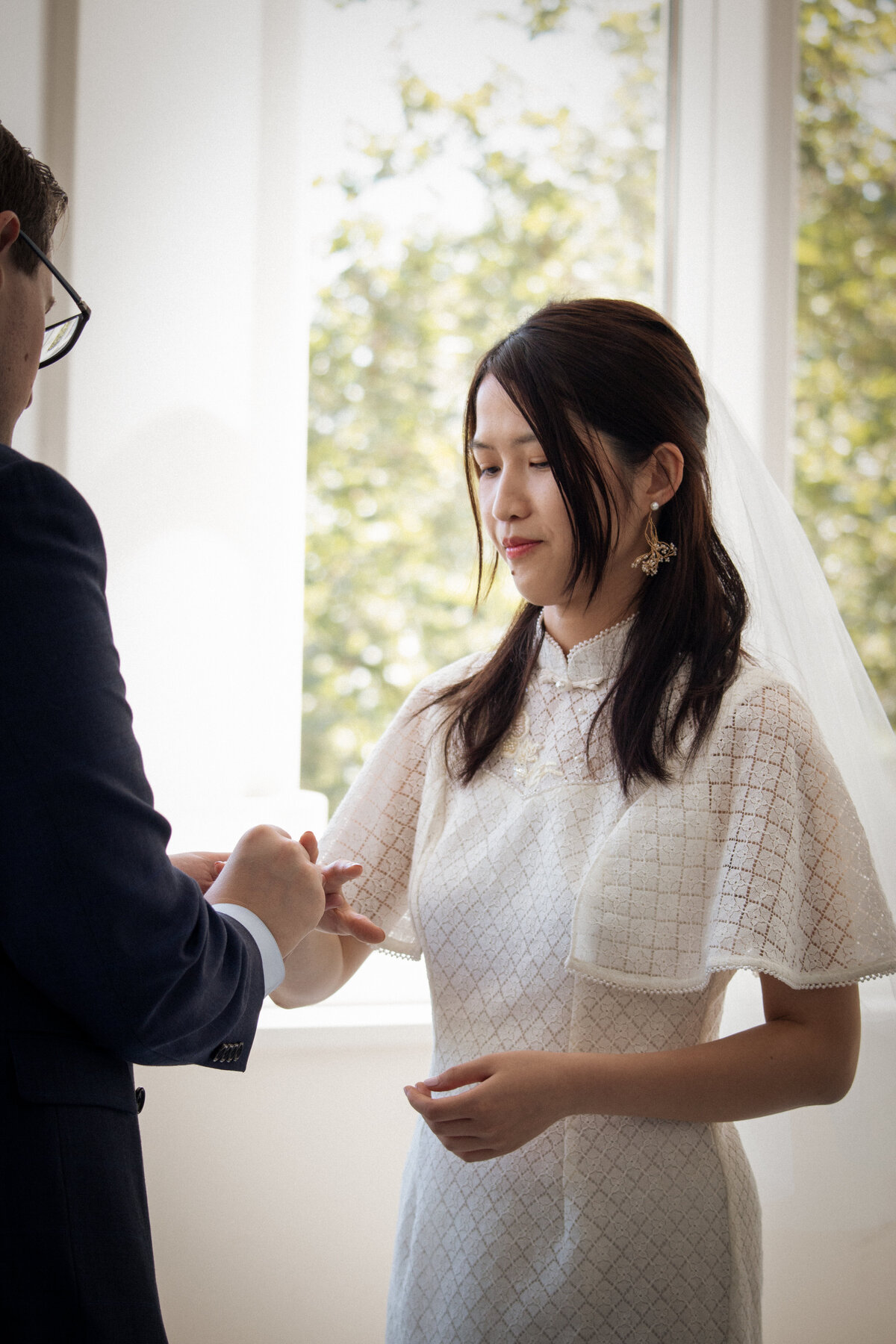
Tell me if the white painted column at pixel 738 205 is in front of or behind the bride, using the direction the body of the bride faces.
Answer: behind

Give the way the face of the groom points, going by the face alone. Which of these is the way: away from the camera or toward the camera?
away from the camera

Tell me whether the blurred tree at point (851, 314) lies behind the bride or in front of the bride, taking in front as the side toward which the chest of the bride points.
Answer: behind

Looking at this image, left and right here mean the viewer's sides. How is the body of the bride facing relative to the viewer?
facing the viewer and to the left of the viewer

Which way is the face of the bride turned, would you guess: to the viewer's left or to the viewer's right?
to the viewer's left

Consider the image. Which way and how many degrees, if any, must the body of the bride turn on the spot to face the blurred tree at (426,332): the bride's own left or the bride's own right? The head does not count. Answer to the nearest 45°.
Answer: approximately 135° to the bride's own right
